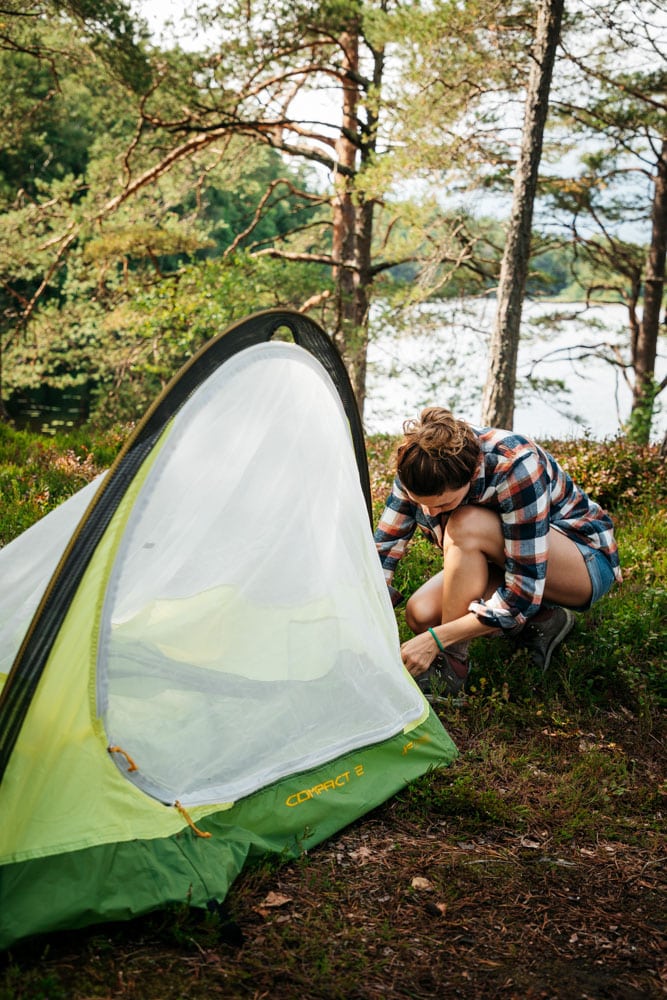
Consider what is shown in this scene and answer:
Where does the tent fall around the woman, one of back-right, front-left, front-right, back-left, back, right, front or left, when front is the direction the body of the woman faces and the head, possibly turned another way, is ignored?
front

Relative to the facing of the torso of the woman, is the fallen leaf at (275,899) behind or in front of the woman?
in front

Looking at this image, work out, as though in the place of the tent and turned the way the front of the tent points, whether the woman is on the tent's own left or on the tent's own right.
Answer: on the tent's own left

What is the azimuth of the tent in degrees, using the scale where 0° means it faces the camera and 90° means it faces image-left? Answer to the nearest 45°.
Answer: approximately 315°

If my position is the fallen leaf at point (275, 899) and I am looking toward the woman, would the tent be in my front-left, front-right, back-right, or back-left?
front-left

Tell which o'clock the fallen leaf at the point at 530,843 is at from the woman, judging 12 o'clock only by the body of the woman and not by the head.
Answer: The fallen leaf is roughly at 10 o'clock from the woman.

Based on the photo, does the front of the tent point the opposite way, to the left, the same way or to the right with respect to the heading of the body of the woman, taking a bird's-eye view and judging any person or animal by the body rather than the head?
to the left

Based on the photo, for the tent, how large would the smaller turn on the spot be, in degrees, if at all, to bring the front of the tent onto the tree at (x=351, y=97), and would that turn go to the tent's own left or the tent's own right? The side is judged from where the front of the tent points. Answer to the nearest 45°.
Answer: approximately 135° to the tent's own left

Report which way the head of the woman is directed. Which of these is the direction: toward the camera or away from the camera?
toward the camera

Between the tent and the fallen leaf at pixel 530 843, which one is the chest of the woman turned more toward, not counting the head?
the tent

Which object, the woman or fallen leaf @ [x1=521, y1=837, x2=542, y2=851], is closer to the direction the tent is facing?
the fallen leaf

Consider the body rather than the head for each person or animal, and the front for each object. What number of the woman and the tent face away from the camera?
0
